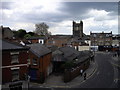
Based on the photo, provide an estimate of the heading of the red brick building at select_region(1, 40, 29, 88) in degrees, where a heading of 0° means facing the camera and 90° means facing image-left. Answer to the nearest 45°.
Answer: approximately 0°
